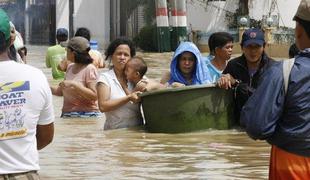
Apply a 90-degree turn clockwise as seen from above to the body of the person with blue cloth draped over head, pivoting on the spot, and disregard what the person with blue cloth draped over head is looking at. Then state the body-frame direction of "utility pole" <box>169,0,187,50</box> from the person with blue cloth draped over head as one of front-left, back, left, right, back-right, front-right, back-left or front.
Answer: right

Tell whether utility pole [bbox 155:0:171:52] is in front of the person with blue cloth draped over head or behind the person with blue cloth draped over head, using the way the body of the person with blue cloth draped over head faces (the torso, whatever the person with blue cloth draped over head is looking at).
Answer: behind

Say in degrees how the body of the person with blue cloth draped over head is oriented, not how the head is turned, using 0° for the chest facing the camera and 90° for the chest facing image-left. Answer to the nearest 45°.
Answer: approximately 0°
